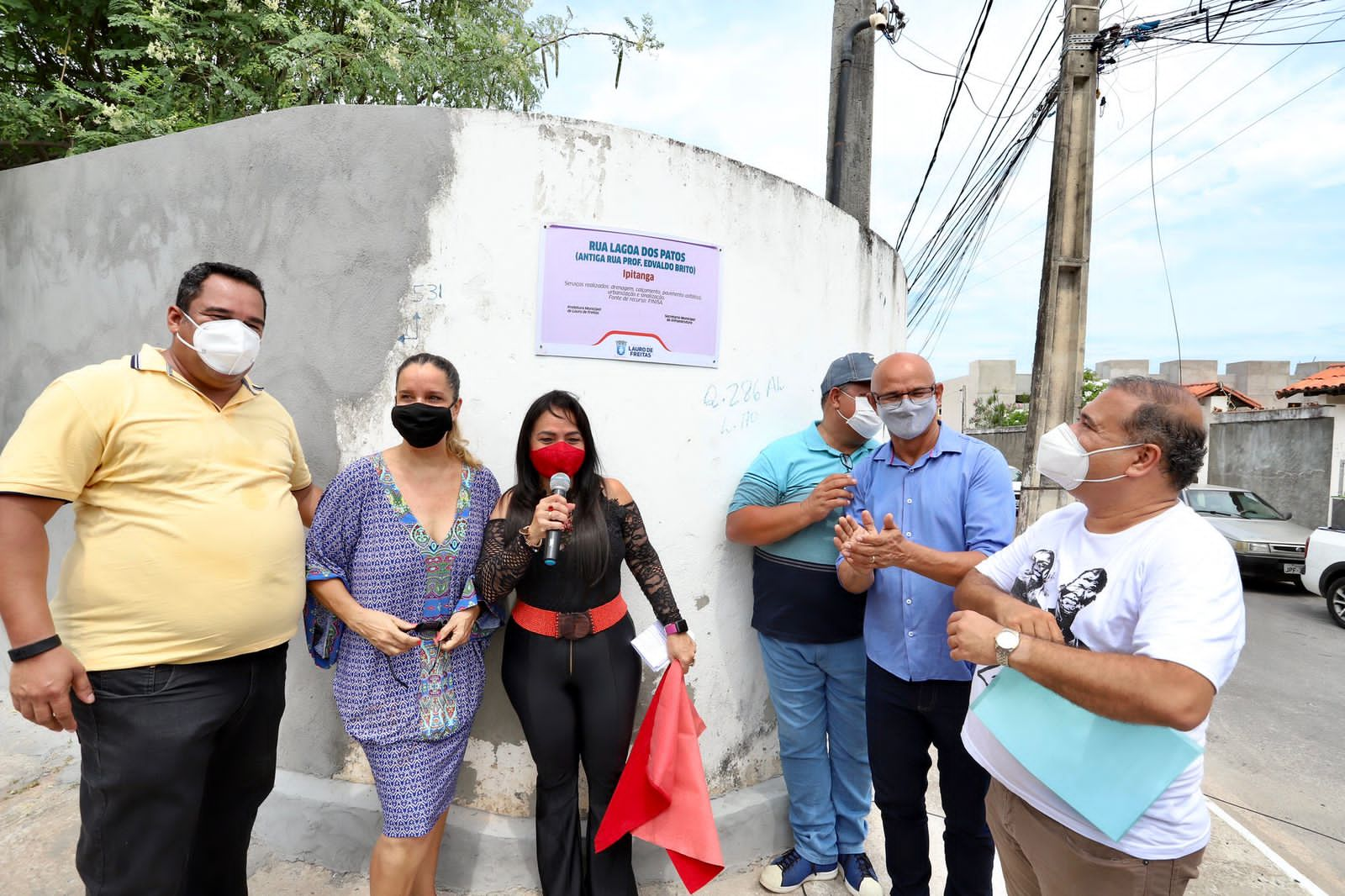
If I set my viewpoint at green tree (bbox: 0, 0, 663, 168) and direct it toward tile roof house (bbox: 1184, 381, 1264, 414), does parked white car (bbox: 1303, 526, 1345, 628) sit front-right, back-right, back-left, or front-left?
front-right

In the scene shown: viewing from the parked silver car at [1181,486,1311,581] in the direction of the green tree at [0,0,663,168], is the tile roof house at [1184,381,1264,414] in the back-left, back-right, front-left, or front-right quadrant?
back-right

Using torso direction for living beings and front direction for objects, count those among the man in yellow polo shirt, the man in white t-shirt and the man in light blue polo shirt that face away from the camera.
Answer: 0

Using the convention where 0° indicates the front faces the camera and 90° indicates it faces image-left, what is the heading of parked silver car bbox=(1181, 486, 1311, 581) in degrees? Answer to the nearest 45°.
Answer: approximately 315°

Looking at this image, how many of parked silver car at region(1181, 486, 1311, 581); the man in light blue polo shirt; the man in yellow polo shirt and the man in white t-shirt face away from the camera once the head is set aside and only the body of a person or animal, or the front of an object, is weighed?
0

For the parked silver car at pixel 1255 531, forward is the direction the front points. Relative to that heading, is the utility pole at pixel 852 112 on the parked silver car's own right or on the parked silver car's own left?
on the parked silver car's own right

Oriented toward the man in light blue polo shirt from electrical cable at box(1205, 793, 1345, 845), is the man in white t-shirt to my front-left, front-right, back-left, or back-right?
front-left

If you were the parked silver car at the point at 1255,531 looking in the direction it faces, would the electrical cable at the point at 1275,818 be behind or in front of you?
in front

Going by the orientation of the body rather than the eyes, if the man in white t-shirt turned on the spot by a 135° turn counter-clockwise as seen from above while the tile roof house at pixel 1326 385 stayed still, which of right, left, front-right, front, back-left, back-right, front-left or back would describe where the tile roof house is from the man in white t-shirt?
left

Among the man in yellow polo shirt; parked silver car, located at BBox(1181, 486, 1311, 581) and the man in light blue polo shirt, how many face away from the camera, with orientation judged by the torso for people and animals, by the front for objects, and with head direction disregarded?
0

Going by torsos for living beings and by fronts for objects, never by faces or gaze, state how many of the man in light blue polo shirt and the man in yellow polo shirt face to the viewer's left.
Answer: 0

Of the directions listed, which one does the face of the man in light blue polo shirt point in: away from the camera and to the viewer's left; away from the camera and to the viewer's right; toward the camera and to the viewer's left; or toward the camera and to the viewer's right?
toward the camera and to the viewer's right

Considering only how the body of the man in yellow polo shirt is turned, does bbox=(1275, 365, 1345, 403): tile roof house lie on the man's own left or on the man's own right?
on the man's own left

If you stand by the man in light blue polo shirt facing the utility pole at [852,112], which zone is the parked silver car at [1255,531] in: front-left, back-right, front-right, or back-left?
front-right

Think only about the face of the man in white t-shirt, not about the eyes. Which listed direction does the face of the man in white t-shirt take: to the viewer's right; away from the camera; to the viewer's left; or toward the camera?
to the viewer's left

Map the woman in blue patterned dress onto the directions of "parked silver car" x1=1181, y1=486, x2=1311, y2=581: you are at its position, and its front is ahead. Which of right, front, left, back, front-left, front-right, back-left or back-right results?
front-right
